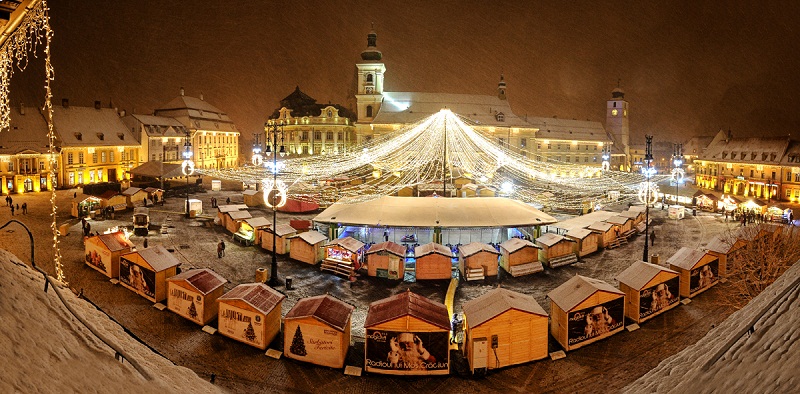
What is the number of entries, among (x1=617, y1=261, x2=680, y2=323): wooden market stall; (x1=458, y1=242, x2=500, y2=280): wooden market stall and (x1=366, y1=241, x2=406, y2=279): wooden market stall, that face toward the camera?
2

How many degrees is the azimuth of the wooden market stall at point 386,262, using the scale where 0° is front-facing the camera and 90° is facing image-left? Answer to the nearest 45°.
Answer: approximately 0°

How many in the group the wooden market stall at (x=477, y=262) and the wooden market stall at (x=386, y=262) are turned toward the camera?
2

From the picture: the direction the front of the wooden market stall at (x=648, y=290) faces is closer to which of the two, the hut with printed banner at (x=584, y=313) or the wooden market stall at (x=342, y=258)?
the wooden market stall

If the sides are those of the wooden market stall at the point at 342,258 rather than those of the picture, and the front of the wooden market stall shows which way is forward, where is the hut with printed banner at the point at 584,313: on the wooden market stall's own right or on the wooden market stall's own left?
on the wooden market stall's own left

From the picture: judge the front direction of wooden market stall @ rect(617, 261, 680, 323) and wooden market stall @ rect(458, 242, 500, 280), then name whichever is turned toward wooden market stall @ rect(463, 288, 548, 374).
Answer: wooden market stall @ rect(458, 242, 500, 280)

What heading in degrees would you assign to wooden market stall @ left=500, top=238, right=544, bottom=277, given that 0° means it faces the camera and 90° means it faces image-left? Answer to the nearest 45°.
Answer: approximately 315°

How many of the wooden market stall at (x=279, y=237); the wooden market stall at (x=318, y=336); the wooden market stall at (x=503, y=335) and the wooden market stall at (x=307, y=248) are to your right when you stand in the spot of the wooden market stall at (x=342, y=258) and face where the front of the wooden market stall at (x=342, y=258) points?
2

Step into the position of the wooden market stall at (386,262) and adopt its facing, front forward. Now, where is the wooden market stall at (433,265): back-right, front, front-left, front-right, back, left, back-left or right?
left

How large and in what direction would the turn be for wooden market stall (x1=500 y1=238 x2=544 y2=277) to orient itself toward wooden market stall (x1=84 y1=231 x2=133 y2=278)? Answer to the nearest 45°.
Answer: approximately 135° to its right
